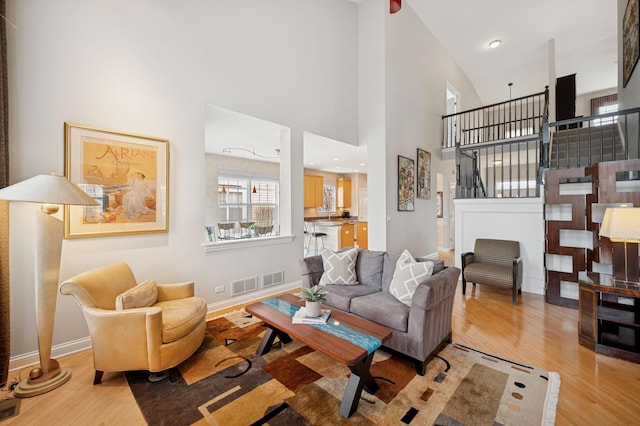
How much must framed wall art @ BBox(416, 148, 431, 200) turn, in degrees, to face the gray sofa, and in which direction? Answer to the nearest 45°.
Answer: approximately 45° to its right

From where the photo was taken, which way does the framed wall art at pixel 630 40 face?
to the viewer's left

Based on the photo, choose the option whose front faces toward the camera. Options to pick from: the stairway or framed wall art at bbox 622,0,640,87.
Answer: the stairway

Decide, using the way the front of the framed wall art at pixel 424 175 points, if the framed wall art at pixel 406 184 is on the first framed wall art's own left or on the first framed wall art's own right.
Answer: on the first framed wall art's own right

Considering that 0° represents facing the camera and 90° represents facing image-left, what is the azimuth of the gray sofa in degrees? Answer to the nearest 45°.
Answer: approximately 45°

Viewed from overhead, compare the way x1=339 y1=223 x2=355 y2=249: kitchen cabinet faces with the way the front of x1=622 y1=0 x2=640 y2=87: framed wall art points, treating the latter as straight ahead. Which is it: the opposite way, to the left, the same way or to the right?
to the left

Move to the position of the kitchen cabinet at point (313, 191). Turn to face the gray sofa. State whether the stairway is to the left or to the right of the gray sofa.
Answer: left

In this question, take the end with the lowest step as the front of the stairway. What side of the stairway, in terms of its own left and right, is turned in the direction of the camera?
front

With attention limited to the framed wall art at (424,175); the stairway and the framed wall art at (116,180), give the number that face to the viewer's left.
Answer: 0

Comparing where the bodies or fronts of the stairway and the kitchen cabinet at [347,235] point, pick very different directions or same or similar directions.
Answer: same or similar directions

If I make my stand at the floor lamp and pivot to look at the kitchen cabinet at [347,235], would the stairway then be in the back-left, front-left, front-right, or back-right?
front-right

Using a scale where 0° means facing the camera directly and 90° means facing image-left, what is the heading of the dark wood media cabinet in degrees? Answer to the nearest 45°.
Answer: approximately 45°

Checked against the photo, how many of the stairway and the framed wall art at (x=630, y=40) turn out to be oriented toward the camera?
1
